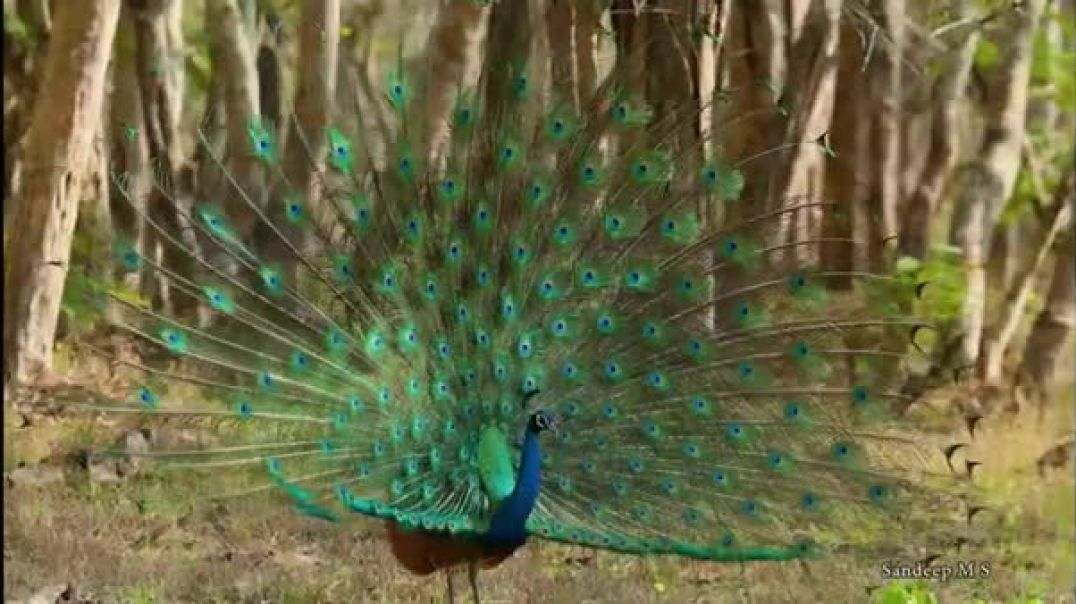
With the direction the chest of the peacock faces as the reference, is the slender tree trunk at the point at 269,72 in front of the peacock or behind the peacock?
behind

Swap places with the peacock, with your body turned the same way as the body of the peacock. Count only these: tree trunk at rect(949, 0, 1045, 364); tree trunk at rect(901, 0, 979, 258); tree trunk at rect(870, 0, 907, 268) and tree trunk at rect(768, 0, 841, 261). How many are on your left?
4

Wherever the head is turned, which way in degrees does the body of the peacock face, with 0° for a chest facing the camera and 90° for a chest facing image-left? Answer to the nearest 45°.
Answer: approximately 315°

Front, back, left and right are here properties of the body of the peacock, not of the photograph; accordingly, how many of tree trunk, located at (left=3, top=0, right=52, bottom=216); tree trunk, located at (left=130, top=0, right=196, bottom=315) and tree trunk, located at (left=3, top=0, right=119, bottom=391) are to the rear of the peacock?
3

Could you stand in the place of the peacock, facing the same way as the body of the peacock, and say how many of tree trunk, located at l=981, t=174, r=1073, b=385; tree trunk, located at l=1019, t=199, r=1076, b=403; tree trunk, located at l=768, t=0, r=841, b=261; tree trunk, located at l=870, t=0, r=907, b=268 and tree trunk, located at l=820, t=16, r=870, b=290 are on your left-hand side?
5

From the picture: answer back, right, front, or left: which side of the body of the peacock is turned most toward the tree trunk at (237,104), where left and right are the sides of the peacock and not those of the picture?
back

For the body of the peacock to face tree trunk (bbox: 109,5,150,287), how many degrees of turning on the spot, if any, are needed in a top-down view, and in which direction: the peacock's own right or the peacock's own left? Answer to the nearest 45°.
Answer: approximately 180°

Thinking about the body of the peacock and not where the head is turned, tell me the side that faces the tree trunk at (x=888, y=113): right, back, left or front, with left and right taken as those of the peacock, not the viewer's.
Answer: left

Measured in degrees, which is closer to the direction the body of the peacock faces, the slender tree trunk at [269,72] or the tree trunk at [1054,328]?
the tree trunk

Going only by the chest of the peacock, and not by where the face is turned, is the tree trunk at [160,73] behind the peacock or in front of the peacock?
behind

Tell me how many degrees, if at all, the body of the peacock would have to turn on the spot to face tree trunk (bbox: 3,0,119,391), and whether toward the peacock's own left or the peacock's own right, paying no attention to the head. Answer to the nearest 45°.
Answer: approximately 180°

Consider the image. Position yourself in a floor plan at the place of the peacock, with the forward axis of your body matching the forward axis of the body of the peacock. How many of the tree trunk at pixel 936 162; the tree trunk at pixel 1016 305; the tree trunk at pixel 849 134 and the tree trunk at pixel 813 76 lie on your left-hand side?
4
